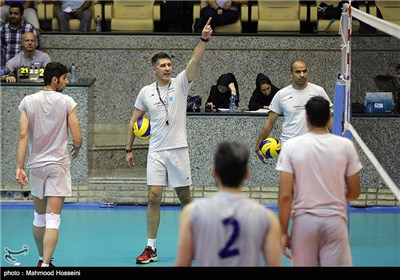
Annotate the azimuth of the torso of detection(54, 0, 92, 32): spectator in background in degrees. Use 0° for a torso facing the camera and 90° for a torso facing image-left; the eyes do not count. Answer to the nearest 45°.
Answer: approximately 0°

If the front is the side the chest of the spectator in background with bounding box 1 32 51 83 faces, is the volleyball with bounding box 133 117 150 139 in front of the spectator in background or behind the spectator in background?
in front

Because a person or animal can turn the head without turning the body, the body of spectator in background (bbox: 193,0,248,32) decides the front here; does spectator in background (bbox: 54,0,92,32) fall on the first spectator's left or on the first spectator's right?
on the first spectator's right

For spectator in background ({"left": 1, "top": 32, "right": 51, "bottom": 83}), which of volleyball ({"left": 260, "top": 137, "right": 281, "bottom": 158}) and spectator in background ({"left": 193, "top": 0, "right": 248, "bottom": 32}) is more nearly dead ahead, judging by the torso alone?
the volleyball

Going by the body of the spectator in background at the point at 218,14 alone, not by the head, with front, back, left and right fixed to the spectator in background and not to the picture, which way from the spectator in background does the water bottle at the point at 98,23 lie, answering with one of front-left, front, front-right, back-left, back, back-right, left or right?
right

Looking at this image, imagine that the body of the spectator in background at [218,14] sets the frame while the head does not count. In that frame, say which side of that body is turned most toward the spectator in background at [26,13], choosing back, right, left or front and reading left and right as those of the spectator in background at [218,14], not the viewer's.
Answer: right

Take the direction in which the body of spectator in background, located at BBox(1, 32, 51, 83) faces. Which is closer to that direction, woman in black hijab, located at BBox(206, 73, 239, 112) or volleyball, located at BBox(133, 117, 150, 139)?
the volleyball

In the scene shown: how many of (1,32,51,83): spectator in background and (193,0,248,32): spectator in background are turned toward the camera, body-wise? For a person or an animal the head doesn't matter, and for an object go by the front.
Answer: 2

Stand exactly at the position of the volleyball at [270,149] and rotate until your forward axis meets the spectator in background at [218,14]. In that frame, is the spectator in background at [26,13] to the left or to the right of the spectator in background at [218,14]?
left

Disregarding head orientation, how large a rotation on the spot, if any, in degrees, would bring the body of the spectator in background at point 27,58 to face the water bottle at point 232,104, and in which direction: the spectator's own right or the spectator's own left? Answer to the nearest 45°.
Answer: approximately 45° to the spectator's own left

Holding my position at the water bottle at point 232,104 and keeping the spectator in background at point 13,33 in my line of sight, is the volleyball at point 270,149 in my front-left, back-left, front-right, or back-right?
back-left

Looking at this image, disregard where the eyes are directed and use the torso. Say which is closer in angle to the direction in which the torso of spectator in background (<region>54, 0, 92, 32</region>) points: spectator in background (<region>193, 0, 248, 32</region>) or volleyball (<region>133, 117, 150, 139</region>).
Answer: the volleyball
